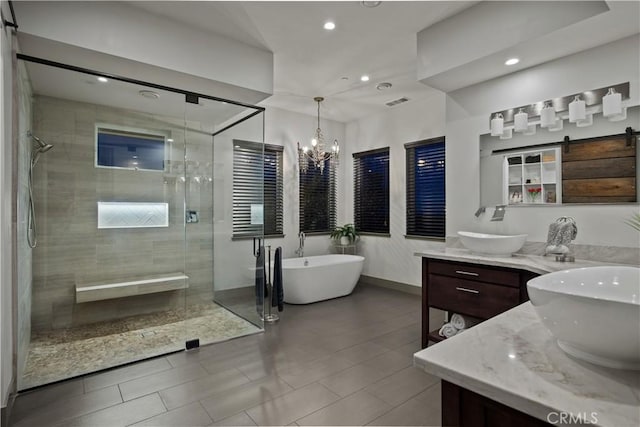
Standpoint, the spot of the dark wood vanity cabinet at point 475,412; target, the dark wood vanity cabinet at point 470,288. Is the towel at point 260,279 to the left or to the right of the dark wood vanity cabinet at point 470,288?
left

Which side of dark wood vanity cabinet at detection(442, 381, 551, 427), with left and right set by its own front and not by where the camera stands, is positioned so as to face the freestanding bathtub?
right

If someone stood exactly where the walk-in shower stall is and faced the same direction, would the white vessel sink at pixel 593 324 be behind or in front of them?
in front

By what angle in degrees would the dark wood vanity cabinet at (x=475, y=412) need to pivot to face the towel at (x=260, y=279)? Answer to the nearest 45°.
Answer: approximately 90° to its right

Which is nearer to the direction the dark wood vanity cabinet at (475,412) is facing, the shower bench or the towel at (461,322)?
the shower bench

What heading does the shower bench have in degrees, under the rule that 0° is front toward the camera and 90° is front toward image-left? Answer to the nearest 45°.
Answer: approximately 315°

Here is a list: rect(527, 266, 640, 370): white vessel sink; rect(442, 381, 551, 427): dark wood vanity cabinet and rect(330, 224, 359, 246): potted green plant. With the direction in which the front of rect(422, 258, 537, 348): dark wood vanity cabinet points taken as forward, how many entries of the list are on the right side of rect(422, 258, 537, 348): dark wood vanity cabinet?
1

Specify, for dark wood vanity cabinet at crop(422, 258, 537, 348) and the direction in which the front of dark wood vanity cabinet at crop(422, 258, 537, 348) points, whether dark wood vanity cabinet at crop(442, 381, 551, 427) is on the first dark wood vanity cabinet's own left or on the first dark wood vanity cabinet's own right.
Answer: on the first dark wood vanity cabinet's own left

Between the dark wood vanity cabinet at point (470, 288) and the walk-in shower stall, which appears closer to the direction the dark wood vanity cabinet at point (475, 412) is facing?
the walk-in shower stall

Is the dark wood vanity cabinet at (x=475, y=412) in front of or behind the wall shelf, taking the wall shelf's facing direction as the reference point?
in front
